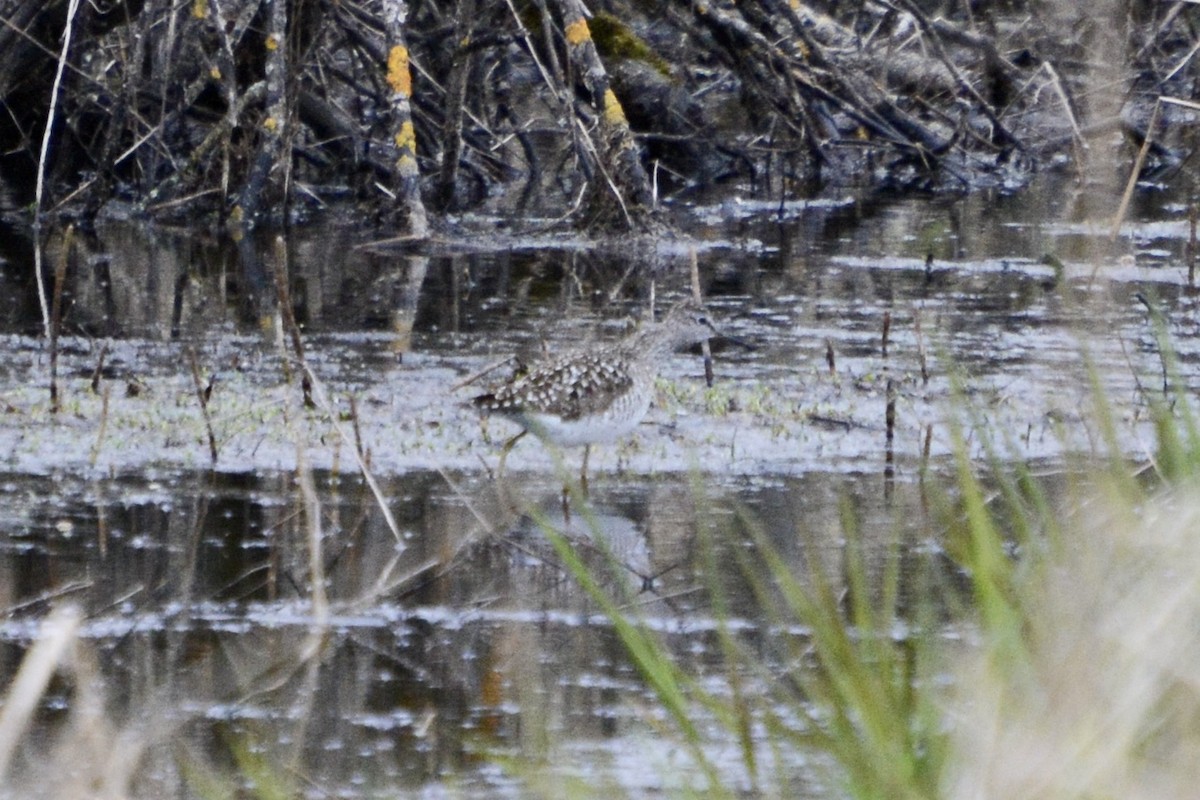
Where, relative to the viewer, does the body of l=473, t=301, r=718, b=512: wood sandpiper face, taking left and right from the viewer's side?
facing to the right of the viewer

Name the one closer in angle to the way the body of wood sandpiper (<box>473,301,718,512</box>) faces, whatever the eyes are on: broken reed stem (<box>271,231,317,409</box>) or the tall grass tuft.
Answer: the tall grass tuft

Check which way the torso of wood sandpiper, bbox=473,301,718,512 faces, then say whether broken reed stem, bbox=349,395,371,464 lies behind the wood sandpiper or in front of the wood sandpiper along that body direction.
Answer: behind

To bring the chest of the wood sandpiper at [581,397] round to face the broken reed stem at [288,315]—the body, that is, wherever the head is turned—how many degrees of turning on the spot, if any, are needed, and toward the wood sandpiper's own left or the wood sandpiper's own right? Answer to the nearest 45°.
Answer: approximately 180°

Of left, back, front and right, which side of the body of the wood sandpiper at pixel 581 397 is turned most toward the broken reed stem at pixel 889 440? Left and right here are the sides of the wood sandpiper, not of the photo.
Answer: front

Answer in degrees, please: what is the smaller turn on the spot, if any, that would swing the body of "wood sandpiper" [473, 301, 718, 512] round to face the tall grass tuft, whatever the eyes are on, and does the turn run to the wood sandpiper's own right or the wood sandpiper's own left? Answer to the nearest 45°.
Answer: approximately 90° to the wood sandpiper's own right
